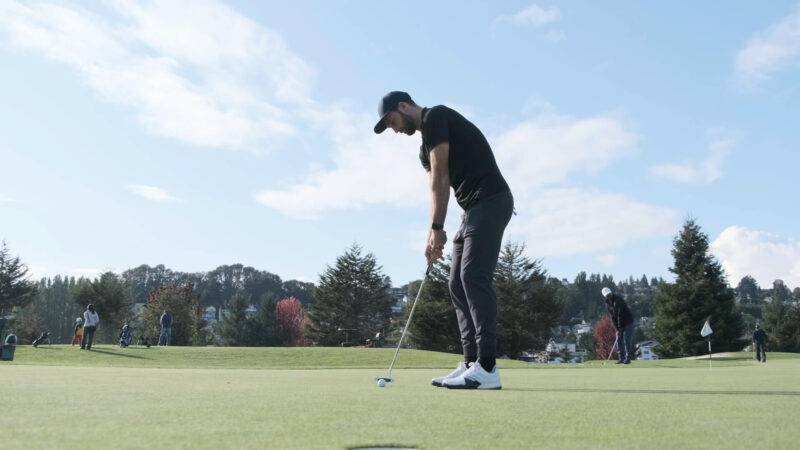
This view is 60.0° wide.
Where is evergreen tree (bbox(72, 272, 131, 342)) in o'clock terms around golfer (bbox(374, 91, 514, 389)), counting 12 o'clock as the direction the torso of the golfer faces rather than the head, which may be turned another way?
The evergreen tree is roughly at 2 o'clock from the golfer.

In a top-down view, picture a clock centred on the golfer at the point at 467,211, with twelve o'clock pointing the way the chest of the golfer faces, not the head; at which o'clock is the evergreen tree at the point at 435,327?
The evergreen tree is roughly at 3 o'clock from the golfer.

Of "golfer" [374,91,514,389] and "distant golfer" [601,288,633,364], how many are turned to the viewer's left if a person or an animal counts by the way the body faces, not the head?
2

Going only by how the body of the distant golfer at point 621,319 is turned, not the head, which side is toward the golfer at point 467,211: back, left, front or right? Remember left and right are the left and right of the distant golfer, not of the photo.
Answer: left

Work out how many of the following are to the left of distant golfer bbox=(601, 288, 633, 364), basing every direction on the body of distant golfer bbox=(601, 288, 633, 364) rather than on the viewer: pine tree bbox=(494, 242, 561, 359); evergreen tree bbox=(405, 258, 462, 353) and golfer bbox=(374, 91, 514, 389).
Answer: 1

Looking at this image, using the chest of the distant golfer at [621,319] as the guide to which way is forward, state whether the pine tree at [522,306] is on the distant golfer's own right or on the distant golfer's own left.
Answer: on the distant golfer's own right

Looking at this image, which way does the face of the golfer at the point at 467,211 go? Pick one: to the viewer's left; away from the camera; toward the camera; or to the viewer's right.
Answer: to the viewer's left

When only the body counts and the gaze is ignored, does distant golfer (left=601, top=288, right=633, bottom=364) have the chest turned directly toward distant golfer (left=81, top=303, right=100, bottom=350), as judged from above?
yes

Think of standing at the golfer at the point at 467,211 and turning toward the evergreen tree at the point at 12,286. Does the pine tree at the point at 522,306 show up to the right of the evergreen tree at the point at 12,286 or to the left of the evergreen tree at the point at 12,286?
right

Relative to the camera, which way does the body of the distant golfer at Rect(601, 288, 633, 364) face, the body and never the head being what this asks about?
to the viewer's left

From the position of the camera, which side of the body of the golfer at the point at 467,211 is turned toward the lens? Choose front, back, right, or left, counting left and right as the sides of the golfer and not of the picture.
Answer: left

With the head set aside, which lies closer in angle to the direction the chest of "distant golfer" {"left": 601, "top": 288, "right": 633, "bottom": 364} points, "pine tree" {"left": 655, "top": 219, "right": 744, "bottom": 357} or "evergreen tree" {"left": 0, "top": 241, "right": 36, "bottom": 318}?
the evergreen tree
